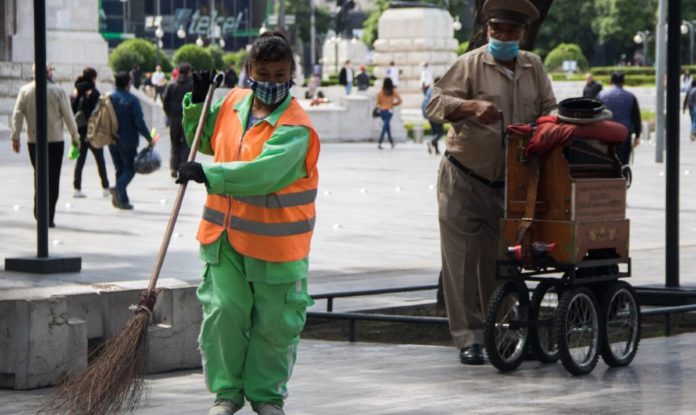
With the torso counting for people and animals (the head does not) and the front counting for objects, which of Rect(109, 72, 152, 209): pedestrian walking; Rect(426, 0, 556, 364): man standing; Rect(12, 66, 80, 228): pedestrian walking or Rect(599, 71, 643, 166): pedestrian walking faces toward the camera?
the man standing

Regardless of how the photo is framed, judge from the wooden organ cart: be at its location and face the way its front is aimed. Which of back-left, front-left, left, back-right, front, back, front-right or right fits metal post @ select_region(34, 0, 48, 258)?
back

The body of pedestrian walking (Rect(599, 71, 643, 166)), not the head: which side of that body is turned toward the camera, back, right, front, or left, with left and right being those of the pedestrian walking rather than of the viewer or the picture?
back

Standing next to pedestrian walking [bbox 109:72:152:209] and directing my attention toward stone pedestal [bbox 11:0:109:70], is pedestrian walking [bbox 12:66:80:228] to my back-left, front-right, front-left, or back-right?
back-left

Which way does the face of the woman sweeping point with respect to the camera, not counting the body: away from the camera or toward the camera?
toward the camera

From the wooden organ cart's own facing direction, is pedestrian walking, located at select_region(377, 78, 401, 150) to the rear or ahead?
to the rear

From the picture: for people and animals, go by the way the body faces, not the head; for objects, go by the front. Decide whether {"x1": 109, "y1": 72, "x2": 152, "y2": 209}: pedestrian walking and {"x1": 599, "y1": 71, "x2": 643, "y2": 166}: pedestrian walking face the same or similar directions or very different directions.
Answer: same or similar directions

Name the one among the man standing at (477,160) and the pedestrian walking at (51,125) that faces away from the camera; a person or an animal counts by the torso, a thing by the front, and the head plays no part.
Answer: the pedestrian walking

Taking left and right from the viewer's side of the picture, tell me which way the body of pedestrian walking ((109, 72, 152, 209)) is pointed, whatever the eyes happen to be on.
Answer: facing away from the viewer and to the right of the viewer

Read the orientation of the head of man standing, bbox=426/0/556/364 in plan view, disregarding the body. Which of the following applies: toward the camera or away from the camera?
toward the camera

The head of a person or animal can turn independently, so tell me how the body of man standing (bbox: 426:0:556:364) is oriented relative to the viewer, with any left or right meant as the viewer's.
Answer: facing the viewer

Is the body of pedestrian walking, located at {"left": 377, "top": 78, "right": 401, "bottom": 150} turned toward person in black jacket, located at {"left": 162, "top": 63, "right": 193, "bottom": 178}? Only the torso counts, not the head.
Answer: no

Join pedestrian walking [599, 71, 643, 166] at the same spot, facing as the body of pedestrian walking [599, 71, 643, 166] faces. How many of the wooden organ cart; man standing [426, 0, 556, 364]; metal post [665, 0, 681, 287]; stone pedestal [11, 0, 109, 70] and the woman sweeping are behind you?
4

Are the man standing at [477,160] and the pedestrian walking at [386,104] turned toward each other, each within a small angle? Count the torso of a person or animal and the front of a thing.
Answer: no
